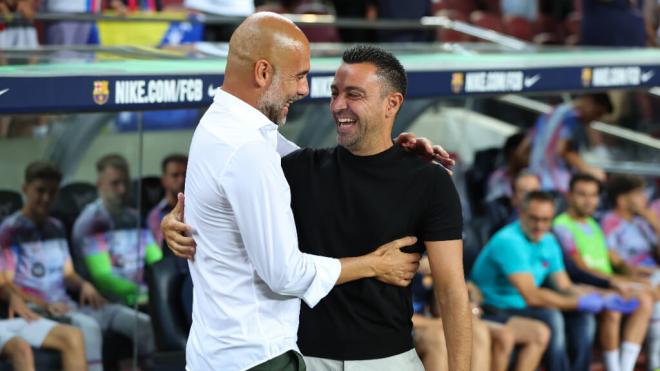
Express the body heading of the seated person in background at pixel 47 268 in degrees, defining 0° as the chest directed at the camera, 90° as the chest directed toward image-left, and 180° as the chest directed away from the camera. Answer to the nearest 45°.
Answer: approximately 315°

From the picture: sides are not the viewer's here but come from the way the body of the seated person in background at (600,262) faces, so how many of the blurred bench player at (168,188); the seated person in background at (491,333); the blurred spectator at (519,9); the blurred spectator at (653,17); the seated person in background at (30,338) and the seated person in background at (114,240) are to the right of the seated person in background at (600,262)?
4

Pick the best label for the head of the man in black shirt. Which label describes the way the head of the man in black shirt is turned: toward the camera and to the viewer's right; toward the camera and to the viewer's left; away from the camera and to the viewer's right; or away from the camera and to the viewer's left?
toward the camera and to the viewer's left

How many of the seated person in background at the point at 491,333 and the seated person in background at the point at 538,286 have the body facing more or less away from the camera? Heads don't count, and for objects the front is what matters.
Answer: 0

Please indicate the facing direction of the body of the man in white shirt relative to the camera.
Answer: to the viewer's right

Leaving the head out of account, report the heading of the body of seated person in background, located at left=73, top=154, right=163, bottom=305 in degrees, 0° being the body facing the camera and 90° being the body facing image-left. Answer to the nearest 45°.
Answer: approximately 315°

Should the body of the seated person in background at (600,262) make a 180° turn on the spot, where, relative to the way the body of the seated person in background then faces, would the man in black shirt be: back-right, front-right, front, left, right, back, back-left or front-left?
back-left

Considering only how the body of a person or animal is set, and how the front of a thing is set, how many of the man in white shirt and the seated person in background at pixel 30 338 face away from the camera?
0

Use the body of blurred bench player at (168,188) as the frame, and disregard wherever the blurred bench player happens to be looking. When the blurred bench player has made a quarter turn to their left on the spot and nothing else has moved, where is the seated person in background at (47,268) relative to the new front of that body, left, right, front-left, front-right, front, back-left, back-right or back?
back

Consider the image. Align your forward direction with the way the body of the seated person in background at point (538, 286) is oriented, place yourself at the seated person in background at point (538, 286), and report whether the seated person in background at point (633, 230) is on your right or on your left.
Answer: on your left

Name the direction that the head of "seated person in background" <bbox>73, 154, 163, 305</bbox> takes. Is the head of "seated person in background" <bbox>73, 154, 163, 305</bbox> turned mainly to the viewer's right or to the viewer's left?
to the viewer's right

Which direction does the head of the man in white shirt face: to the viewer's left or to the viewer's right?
to the viewer's right
